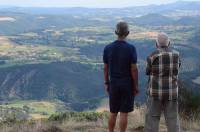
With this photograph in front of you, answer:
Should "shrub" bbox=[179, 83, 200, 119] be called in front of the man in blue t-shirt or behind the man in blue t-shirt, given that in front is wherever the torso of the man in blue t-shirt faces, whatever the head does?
in front

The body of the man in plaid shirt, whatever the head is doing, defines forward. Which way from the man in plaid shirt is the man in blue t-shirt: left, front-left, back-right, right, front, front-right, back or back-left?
left

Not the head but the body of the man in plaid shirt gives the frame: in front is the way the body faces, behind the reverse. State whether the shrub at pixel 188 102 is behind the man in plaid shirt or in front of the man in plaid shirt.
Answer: in front

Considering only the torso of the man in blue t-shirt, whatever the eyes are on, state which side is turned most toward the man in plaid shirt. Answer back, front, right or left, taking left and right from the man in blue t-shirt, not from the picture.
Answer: right

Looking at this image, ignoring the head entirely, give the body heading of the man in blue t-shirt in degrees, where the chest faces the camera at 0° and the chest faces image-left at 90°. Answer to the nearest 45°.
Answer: approximately 180°

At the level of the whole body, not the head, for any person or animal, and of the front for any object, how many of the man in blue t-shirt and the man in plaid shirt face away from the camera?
2

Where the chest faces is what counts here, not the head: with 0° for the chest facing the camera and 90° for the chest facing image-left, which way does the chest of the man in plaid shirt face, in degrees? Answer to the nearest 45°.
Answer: approximately 180°

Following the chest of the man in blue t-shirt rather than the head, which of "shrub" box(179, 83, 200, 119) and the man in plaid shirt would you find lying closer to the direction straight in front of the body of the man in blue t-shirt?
the shrub
